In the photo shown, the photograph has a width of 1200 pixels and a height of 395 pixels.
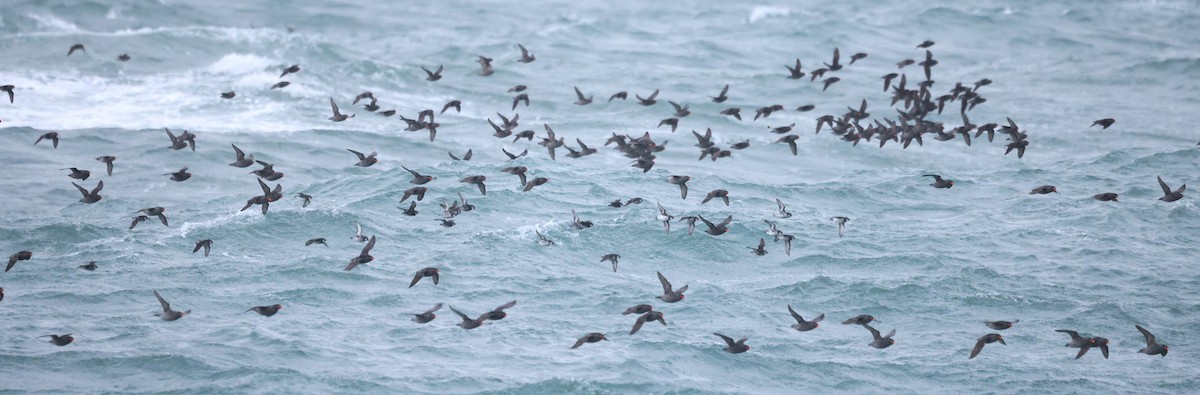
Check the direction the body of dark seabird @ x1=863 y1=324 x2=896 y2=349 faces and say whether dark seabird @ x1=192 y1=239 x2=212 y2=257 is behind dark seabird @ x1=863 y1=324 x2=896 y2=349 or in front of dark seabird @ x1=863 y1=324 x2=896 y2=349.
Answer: behind

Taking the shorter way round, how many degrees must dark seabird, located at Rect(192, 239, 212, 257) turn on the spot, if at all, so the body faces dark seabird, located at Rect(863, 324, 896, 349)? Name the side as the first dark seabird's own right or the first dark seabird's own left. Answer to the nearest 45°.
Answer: approximately 45° to the first dark seabird's own right

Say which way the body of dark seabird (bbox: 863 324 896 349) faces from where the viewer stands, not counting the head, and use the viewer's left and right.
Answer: facing to the right of the viewer

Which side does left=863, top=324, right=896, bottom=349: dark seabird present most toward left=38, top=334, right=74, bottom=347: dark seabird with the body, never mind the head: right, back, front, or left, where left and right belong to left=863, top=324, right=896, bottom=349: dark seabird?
back

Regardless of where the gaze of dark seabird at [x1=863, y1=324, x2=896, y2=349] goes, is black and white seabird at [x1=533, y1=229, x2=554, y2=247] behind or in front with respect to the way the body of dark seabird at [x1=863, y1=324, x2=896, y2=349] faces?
behind

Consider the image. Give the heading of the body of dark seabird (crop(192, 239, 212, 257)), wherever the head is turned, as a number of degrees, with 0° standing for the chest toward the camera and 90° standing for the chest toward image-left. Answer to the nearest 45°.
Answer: approximately 270°

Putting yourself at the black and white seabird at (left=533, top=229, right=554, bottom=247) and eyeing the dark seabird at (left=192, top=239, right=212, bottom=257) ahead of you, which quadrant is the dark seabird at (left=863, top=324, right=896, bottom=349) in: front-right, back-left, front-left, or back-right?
back-left

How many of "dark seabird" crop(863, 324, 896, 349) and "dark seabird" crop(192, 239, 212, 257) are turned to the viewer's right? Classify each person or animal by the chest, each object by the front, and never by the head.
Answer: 2
